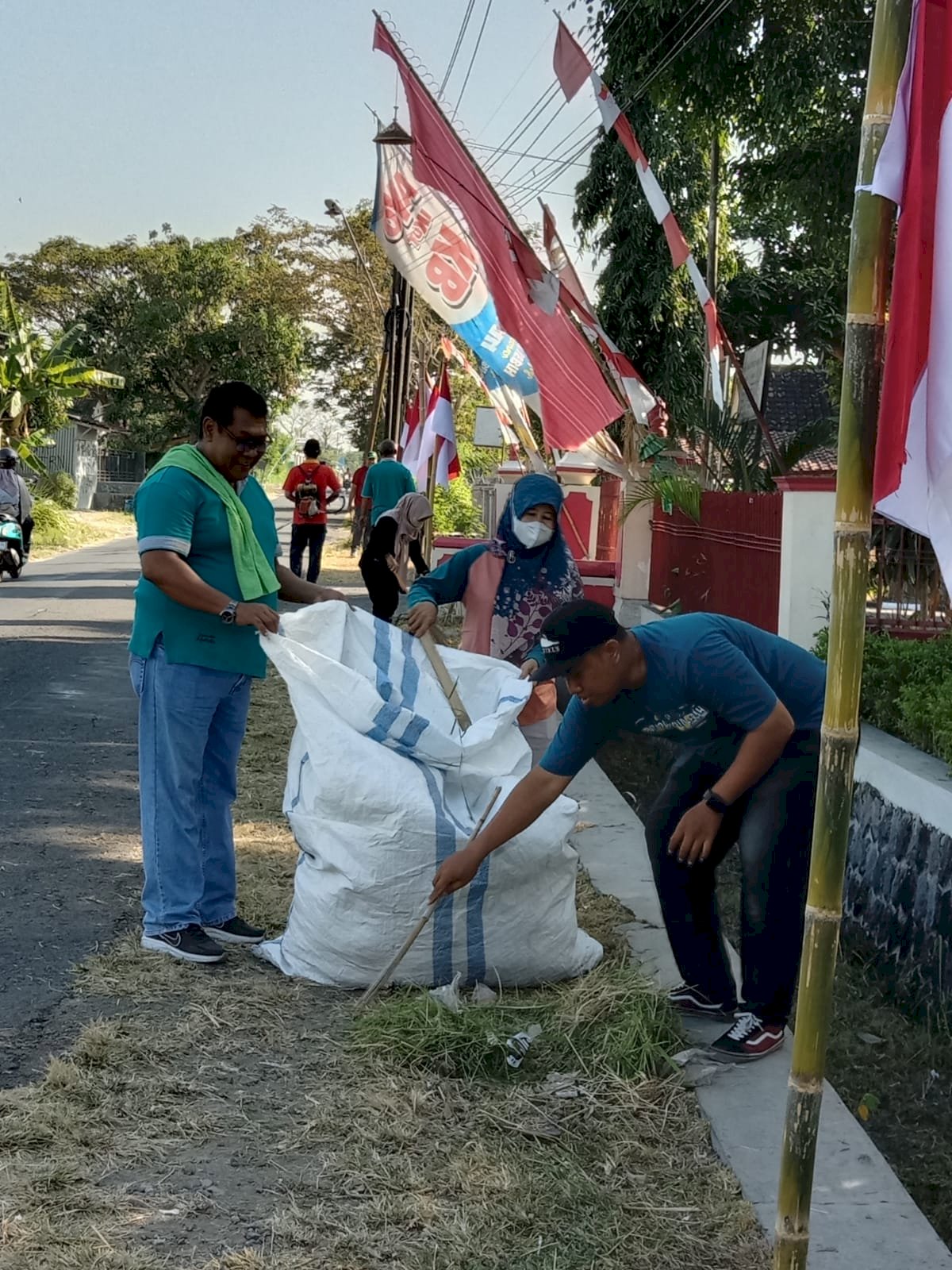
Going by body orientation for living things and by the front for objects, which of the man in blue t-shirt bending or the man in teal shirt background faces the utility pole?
the man in teal shirt background

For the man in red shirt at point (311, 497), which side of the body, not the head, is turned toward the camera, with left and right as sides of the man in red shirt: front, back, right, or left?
back

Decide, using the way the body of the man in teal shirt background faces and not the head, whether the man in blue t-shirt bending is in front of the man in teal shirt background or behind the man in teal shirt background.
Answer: behind

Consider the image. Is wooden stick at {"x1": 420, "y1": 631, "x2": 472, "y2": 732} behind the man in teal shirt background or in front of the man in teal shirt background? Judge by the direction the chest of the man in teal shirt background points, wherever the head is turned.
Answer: behind

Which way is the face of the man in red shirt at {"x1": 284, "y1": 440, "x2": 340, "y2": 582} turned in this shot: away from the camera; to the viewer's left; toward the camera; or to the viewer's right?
away from the camera

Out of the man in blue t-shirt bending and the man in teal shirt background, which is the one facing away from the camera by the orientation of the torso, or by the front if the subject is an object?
the man in teal shirt background

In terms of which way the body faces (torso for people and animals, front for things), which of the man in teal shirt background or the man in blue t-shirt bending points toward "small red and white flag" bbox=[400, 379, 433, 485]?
the man in teal shirt background

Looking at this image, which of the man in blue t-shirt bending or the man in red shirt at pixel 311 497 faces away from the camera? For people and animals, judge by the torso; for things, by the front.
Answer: the man in red shirt

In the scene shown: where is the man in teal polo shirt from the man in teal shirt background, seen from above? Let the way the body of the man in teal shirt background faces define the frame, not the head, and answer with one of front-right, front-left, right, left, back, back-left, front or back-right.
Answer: back

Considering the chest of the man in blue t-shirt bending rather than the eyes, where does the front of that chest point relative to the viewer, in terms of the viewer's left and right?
facing the viewer and to the left of the viewer

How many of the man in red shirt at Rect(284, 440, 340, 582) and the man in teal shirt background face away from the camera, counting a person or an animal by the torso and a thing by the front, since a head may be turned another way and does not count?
2

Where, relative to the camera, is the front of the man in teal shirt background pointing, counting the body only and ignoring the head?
away from the camera

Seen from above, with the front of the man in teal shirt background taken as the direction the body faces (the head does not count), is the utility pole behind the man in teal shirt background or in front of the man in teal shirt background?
in front

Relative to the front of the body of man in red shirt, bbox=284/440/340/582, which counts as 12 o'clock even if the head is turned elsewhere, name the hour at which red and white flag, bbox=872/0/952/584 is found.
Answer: The red and white flag is roughly at 6 o'clock from the man in red shirt.

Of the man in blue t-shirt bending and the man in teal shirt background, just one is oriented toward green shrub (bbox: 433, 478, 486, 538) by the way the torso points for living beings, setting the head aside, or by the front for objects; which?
the man in teal shirt background

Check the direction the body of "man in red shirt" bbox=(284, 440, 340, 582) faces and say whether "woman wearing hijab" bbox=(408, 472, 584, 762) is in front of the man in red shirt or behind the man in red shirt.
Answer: behind
